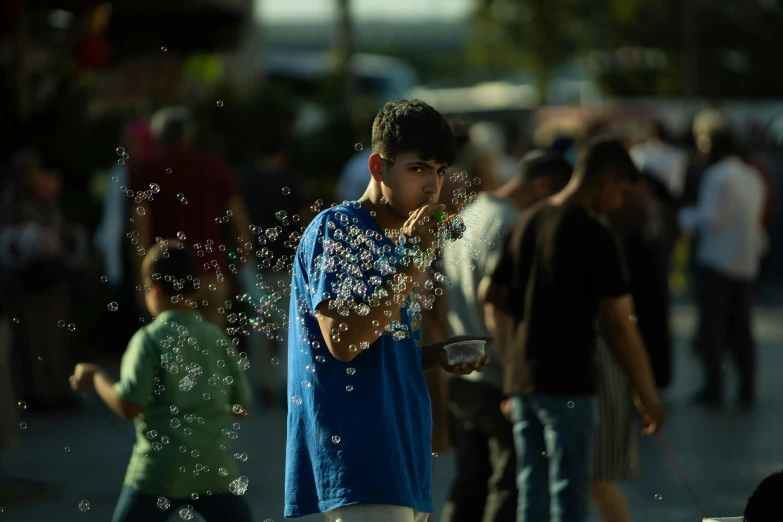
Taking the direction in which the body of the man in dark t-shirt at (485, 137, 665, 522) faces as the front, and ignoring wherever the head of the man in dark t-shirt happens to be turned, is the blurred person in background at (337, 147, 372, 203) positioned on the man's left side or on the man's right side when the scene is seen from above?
on the man's left side

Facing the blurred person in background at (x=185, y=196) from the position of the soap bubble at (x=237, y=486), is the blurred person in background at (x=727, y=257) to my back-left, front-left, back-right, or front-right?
front-right

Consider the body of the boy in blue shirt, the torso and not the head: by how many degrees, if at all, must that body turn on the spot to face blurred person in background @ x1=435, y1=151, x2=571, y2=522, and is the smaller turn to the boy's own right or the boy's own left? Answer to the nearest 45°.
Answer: approximately 135° to the boy's own left

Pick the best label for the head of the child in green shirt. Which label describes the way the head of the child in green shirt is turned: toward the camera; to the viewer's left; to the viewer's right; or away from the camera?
away from the camera

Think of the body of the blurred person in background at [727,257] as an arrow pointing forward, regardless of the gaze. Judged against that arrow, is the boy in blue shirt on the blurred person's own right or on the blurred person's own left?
on the blurred person's own left

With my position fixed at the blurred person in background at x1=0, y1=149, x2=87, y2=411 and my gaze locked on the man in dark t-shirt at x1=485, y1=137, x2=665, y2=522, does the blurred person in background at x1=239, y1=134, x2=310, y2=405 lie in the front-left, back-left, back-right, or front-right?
front-left

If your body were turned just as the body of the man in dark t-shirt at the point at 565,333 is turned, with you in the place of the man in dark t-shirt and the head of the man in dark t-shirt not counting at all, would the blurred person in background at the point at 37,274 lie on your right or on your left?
on your left
